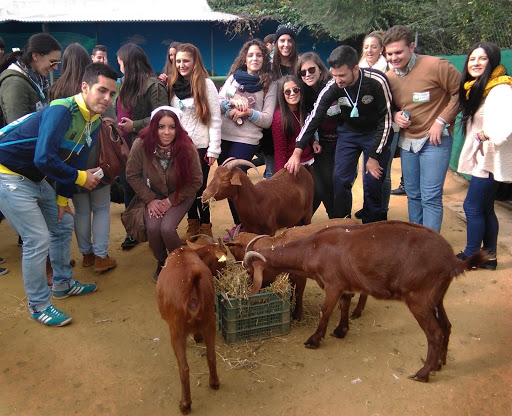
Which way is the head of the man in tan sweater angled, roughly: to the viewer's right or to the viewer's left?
to the viewer's left

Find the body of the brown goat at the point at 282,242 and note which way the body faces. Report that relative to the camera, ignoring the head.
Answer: to the viewer's left

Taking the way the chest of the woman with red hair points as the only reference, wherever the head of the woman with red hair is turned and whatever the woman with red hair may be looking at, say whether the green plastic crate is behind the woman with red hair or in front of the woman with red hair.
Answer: in front

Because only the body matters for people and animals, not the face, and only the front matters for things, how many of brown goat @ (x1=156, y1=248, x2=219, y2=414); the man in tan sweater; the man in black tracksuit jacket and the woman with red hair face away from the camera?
1

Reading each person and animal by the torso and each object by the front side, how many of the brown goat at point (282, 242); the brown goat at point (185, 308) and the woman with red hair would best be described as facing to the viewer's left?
1

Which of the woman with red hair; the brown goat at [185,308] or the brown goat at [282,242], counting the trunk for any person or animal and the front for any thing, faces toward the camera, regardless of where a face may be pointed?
the woman with red hair

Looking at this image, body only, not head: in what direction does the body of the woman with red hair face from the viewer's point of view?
toward the camera

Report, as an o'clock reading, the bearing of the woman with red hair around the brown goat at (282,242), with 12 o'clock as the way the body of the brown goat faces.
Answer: The woman with red hair is roughly at 1 o'clock from the brown goat.

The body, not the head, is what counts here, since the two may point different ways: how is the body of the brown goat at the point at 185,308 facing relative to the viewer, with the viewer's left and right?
facing away from the viewer

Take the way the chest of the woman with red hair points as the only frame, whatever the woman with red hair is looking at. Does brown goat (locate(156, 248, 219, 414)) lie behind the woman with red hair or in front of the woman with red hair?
in front

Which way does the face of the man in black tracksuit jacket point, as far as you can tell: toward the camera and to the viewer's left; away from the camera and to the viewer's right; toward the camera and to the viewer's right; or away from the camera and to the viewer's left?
toward the camera and to the viewer's left

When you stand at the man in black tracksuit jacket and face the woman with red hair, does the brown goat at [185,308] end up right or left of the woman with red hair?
left

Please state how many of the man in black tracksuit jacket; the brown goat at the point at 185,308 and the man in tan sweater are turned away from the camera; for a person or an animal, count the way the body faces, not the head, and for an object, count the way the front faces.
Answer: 1

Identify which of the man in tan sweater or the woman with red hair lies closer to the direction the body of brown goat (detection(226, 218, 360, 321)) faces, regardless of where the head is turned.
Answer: the woman with red hair

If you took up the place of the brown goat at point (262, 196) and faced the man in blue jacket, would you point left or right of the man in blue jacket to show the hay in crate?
left

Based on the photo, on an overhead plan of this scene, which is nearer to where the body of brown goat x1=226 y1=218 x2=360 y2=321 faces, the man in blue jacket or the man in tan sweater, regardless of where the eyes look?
the man in blue jacket

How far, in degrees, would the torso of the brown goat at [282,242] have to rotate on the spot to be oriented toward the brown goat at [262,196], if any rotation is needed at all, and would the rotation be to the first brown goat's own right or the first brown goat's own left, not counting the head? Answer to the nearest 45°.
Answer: approximately 90° to the first brown goat's own right

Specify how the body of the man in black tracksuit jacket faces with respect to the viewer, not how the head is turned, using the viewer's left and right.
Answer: facing the viewer and to the left of the viewer

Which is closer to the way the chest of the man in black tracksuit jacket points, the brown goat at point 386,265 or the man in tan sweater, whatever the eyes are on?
the brown goat
